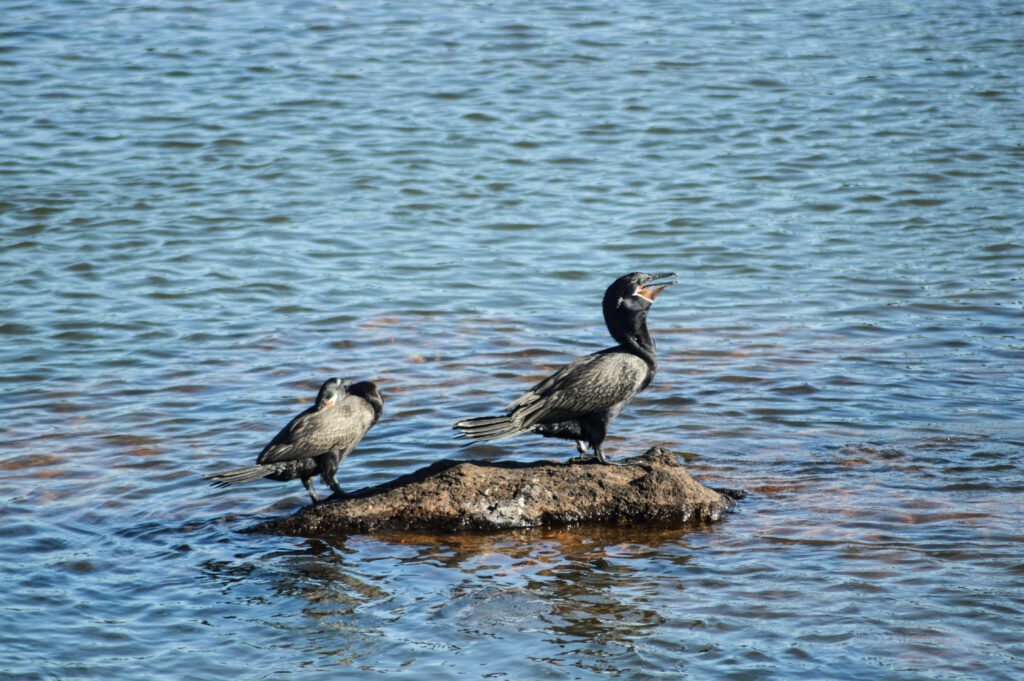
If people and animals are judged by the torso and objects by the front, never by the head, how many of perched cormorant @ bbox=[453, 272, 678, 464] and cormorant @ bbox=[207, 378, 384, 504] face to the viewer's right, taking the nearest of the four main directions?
2

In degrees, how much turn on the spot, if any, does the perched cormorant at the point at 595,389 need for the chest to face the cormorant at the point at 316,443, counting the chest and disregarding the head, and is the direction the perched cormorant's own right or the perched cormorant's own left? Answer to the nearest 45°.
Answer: approximately 180°

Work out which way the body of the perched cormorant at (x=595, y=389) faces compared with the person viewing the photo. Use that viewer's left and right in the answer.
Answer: facing to the right of the viewer

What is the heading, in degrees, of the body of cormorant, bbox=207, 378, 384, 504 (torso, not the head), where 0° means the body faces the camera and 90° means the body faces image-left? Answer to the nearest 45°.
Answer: approximately 270°

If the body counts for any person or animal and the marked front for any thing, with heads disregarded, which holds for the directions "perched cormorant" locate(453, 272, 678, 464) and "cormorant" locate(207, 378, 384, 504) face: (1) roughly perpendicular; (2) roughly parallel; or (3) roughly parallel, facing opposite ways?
roughly parallel

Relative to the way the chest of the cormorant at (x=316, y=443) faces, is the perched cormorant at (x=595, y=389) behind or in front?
in front
